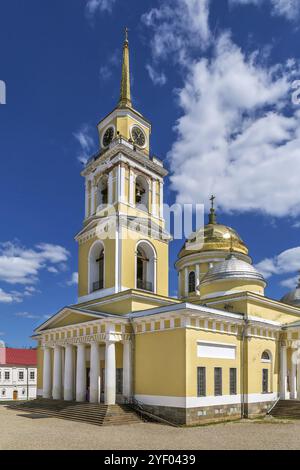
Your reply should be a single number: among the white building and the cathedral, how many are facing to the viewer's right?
0

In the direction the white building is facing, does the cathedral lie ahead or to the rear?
ahead

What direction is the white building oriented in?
toward the camera

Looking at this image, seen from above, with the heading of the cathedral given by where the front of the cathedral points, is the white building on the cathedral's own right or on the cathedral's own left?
on the cathedral's own right

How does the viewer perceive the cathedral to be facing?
facing the viewer and to the left of the viewer
